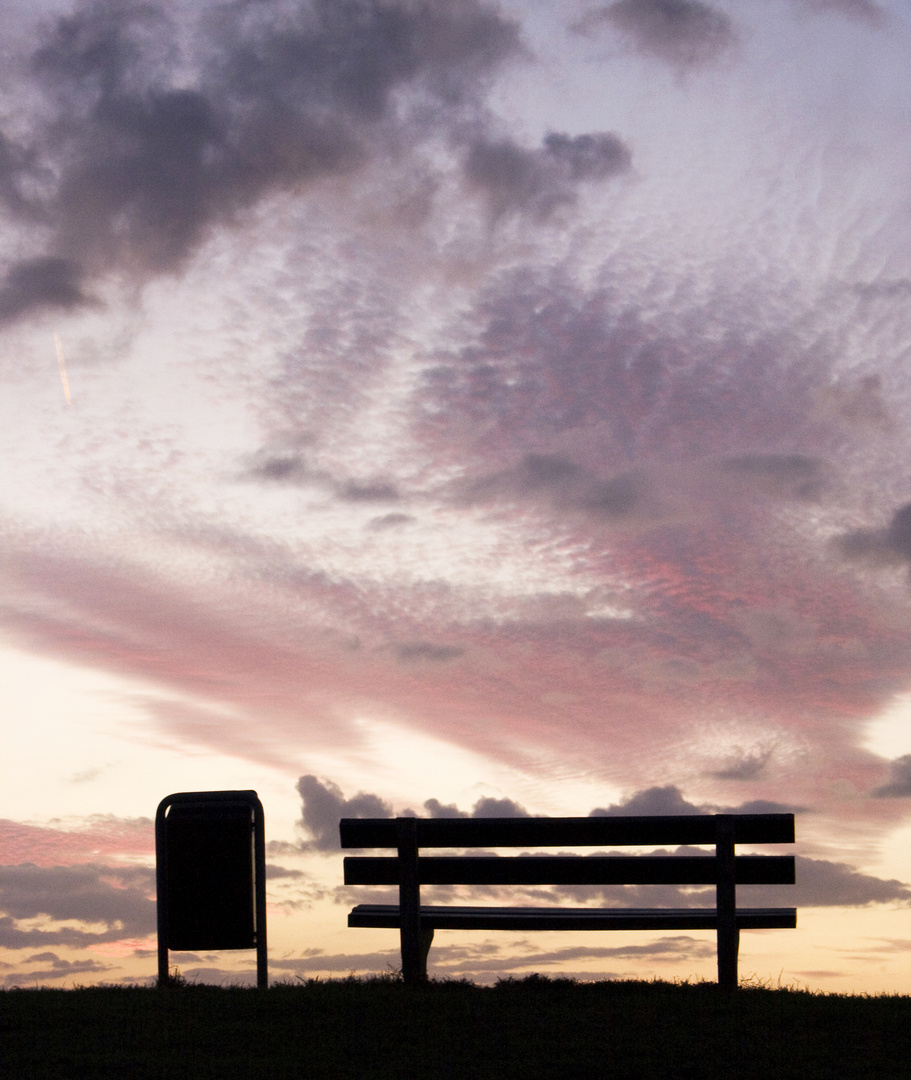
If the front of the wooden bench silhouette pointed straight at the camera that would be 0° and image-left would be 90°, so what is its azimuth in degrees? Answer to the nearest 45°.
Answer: approximately 180°

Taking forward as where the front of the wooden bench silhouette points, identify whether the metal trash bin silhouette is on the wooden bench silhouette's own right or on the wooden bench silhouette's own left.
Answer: on the wooden bench silhouette's own left
